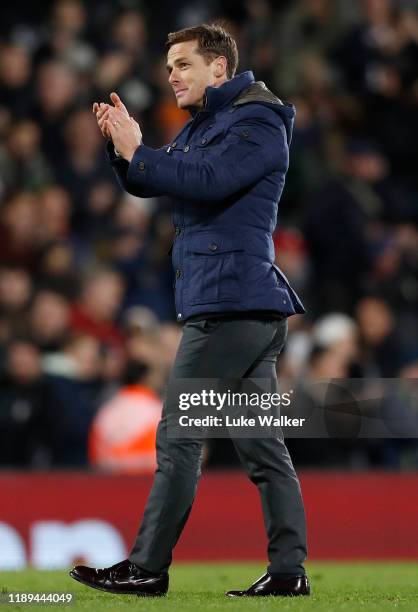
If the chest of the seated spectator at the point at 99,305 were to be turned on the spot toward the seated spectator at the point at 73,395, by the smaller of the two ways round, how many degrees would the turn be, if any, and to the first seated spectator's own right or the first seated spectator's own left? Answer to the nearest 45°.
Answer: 0° — they already face them

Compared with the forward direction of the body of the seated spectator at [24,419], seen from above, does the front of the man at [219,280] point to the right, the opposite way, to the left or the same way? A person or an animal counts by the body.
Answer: to the right

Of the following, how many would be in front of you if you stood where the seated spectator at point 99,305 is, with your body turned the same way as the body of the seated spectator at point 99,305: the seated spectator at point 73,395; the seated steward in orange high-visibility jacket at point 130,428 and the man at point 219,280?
3

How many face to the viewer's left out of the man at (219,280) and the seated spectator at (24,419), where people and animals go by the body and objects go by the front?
1

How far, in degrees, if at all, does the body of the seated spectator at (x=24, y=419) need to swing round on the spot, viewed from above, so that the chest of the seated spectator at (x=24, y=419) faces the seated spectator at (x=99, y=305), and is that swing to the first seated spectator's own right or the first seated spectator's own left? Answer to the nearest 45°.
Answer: approximately 135° to the first seated spectator's own left

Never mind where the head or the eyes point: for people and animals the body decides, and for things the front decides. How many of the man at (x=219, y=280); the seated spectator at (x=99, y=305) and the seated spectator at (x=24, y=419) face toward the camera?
2

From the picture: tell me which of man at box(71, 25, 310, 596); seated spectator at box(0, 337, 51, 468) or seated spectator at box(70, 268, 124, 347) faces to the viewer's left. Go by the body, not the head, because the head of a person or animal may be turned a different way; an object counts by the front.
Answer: the man

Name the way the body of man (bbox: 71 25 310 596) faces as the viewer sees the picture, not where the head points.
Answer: to the viewer's left

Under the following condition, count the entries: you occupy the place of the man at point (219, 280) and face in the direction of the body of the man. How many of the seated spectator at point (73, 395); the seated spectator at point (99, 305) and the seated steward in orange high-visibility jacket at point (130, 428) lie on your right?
3
